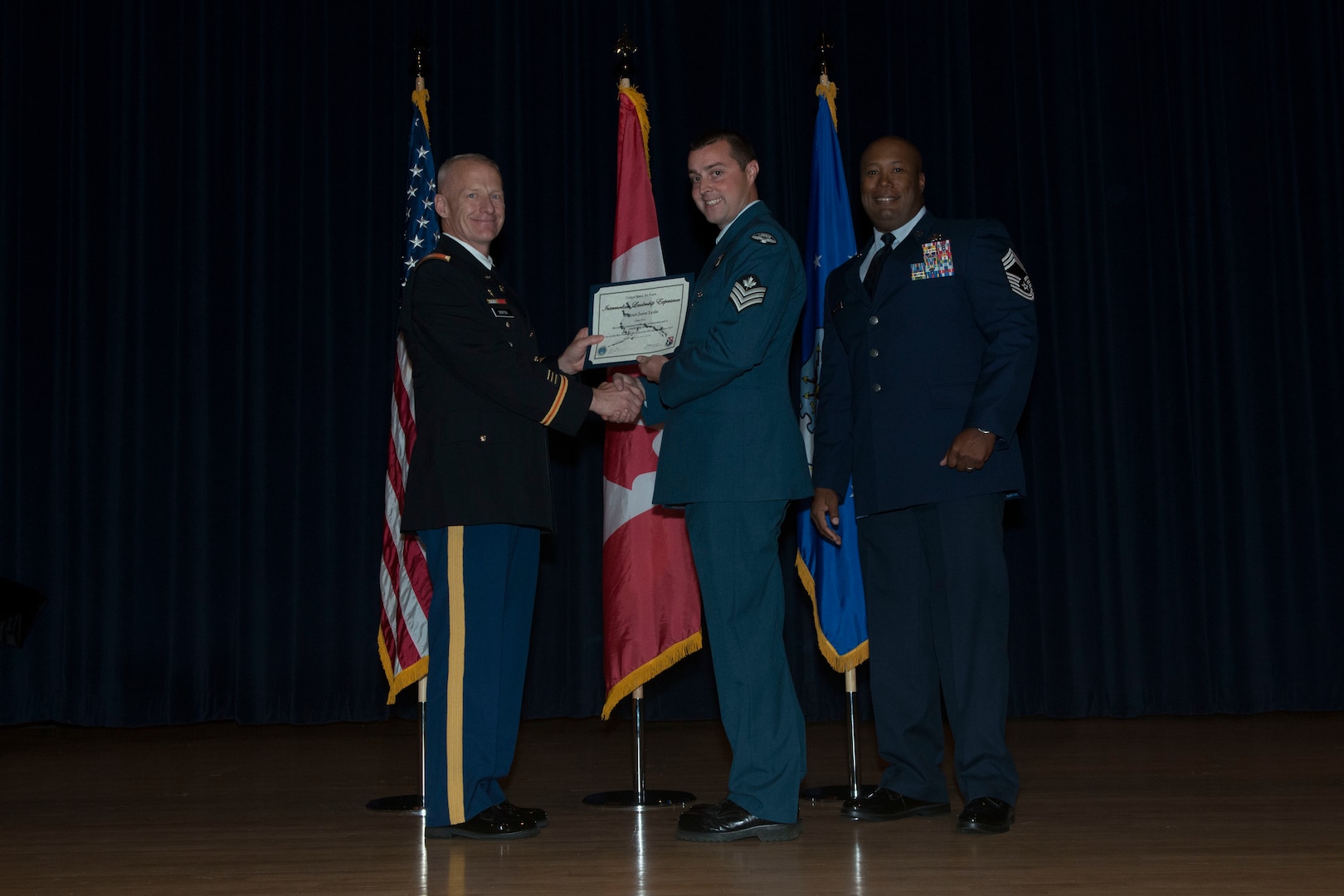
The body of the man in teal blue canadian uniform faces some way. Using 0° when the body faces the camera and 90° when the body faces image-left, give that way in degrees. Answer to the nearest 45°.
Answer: approximately 90°

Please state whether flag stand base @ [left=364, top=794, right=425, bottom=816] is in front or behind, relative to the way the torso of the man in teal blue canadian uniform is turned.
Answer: in front

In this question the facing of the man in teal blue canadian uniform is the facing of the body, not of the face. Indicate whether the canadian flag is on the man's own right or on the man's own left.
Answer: on the man's own right

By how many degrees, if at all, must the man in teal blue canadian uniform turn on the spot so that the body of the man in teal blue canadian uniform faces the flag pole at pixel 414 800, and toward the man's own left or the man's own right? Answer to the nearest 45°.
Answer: approximately 45° to the man's own right

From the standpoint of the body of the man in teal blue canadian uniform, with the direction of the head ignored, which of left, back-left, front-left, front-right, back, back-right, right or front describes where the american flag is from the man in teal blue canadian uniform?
front-right

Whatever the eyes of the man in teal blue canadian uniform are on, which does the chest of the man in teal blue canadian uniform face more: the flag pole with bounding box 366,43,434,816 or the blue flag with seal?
the flag pole
